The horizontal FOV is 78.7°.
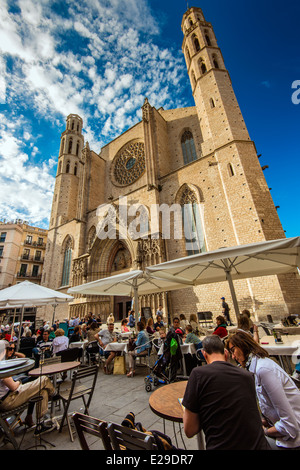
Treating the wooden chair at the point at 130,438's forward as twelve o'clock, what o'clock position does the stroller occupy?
The stroller is roughly at 11 o'clock from the wooden chair.

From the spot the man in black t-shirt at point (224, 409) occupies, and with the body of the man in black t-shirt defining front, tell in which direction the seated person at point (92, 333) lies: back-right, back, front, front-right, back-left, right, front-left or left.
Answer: front-left

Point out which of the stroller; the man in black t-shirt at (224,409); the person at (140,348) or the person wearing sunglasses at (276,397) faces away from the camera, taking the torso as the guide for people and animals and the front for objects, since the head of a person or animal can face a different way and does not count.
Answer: the man in black t-shirt

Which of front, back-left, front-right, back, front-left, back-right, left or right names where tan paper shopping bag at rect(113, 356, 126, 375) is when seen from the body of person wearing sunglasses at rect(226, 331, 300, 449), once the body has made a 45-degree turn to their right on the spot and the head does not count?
front

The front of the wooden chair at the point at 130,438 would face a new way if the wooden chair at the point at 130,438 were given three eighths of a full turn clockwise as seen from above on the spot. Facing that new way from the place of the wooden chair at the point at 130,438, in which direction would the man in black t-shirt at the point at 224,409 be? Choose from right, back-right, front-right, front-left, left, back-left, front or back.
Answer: left

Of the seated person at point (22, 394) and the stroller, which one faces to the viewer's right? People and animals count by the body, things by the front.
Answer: the seated person

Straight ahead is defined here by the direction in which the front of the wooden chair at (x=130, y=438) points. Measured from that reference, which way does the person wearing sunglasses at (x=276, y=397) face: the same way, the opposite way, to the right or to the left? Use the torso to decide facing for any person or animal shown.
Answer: to the left

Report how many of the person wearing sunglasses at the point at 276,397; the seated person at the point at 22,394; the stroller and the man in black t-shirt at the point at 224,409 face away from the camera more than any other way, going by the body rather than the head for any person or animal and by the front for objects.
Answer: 1

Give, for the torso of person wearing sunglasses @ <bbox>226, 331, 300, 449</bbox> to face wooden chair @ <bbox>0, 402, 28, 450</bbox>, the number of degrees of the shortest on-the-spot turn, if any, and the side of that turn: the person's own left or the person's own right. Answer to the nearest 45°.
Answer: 0° — they already face it

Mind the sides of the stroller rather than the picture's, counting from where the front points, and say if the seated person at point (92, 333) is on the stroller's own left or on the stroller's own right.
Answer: on the stroller's own right

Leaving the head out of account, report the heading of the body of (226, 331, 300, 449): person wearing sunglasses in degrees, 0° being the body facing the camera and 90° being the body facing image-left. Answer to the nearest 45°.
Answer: approximately 90°
